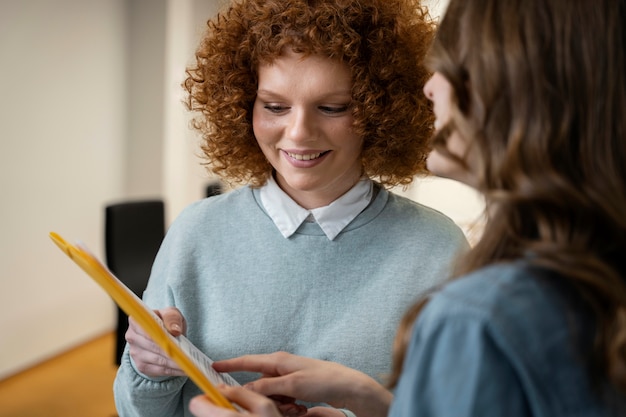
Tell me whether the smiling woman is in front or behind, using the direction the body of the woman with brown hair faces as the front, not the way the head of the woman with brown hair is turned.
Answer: in front

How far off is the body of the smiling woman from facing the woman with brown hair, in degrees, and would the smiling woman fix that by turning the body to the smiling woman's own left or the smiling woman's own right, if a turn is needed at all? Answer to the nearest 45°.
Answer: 0° — they already face them

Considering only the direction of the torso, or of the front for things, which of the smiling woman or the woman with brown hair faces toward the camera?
the smiling woman

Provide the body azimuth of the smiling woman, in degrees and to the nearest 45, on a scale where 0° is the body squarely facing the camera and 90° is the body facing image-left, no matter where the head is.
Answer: approximately 0°

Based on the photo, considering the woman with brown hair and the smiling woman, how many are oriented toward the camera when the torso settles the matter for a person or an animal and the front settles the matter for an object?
1

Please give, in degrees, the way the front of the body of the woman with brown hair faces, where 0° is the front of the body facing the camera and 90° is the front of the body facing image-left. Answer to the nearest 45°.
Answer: approximately 135°

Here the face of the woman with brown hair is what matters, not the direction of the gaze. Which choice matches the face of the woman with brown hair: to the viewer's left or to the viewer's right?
to the viewer's left

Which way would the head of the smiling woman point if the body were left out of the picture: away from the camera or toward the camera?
toward the camera
